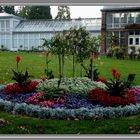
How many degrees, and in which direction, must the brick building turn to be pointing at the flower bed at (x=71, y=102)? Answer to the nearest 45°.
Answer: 0° — it already faces it

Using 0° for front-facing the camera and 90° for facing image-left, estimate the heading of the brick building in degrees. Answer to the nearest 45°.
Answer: approximately 0°
